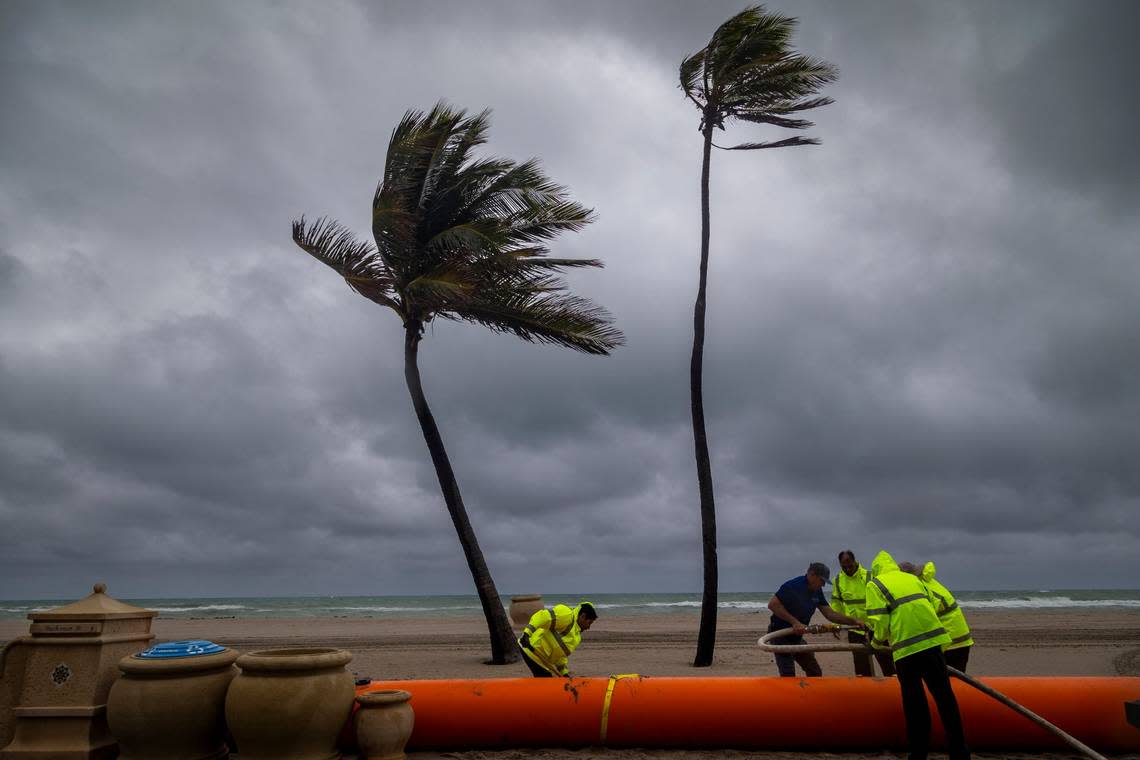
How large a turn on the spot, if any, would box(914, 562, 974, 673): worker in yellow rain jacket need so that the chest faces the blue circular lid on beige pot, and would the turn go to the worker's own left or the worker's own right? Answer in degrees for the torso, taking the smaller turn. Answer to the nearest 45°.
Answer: approximately 45° to the worker's own left

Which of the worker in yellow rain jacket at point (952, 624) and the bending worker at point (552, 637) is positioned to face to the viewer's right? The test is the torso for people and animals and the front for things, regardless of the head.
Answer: the bending worker

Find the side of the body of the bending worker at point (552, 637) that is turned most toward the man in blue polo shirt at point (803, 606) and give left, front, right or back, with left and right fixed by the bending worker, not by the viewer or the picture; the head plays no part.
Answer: front

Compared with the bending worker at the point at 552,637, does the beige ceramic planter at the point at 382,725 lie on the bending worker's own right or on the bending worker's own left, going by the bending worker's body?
on the bending worker's own right

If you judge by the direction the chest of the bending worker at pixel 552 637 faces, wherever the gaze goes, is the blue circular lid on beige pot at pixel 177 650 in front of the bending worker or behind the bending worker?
behind

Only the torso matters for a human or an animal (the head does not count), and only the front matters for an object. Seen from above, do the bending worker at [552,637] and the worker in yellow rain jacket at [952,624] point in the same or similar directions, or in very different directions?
very different directions

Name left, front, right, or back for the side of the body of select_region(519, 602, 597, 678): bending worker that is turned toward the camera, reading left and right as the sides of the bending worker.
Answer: right

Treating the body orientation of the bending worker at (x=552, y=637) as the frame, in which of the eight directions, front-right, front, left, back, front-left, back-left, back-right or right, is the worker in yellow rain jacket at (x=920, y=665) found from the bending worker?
front-right

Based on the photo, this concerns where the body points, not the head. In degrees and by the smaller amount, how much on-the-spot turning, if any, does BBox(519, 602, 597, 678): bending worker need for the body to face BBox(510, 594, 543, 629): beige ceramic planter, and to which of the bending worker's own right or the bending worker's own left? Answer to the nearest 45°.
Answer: approximately 90° to the bending worker's own left

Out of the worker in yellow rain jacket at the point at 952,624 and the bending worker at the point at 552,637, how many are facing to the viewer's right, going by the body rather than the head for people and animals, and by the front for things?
1

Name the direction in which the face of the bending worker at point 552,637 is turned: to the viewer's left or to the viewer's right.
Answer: to the viewer's right

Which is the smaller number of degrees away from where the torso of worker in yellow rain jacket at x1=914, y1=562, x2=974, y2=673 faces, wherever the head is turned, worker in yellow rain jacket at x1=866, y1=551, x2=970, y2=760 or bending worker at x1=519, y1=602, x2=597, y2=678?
the bending worker
